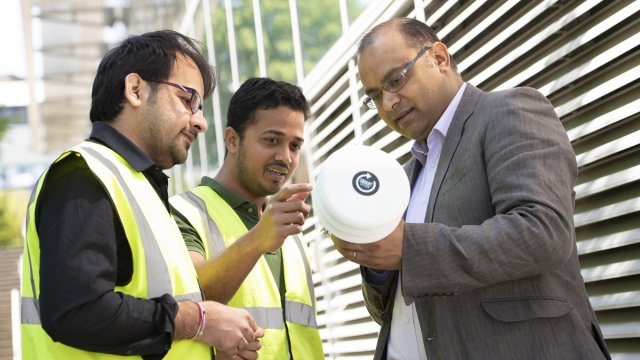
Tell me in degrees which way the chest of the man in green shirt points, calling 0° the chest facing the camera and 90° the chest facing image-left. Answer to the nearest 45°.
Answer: approximately 315°

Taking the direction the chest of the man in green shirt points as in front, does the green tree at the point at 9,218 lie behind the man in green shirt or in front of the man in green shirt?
behind

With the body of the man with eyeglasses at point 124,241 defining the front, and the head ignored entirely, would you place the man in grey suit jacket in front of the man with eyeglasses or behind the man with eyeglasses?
in front

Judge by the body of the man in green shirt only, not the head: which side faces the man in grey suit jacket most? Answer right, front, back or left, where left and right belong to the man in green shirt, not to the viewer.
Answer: front

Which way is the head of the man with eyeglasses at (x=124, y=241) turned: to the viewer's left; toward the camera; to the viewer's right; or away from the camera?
to the viewer's right

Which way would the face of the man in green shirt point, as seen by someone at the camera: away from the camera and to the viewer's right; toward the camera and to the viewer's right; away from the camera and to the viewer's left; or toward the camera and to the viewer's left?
toward the camera and to the viewer's right

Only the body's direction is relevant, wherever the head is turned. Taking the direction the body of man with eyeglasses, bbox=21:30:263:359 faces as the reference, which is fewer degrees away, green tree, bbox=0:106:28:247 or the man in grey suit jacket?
the man in grey suit jacket

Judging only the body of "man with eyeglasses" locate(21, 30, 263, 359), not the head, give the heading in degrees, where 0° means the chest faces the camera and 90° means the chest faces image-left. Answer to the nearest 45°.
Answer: approximately 270°

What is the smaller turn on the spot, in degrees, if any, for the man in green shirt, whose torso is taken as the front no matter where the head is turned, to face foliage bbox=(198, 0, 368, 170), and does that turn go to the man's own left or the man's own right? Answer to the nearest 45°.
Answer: approximately 135° to the man's own left

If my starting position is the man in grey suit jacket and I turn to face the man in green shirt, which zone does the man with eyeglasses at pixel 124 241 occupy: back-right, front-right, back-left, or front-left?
front-left
